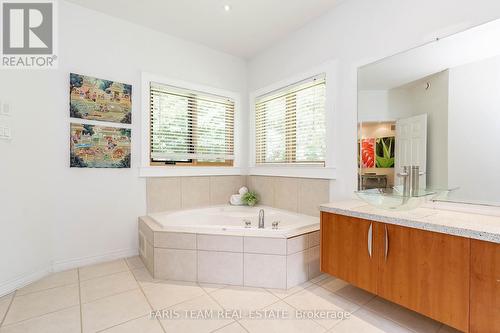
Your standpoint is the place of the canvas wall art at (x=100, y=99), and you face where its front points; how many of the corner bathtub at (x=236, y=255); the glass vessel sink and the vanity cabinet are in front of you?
3

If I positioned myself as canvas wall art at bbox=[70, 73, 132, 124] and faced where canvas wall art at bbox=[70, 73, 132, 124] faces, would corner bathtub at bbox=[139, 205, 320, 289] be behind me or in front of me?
in front

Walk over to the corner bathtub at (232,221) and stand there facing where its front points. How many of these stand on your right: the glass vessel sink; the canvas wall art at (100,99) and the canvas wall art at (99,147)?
2

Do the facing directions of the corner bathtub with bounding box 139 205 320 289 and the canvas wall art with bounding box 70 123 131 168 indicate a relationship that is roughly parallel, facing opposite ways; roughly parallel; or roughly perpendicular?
roughly perpendicular

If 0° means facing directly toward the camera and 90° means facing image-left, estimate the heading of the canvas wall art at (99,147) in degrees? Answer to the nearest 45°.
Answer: approximately 315°

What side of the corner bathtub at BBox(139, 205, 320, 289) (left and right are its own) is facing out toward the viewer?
front

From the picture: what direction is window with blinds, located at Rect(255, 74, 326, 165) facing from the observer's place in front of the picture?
facing the viewer and to the left of the viewer

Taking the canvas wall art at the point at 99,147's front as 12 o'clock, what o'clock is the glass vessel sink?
The glass vessel sink is roughly at 12 o'clock from the canvas wall art.

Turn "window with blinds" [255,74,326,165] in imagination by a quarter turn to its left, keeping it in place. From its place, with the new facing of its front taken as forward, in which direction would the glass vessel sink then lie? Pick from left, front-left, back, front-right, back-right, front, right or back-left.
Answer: front

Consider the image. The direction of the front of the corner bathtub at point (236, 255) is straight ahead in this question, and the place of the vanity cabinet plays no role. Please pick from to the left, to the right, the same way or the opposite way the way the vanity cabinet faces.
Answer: to the right

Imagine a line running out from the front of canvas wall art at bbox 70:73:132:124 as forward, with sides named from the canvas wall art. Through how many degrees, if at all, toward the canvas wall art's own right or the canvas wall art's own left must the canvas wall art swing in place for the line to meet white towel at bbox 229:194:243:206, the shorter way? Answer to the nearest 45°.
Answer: approximately 45° to the canvas wall art's own left

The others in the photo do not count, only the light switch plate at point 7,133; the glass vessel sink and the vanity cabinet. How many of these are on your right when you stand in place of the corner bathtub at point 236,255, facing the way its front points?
1

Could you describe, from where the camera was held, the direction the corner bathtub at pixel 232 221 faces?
facing the viewer

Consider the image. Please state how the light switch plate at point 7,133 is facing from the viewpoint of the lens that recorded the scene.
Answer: facing the viewer and to the right of the viewer

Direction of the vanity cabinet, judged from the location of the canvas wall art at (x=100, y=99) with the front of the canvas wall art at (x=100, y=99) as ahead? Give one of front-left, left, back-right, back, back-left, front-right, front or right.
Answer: front

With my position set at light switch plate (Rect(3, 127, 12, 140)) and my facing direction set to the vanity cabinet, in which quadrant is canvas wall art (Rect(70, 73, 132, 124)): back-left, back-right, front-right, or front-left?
front-left
